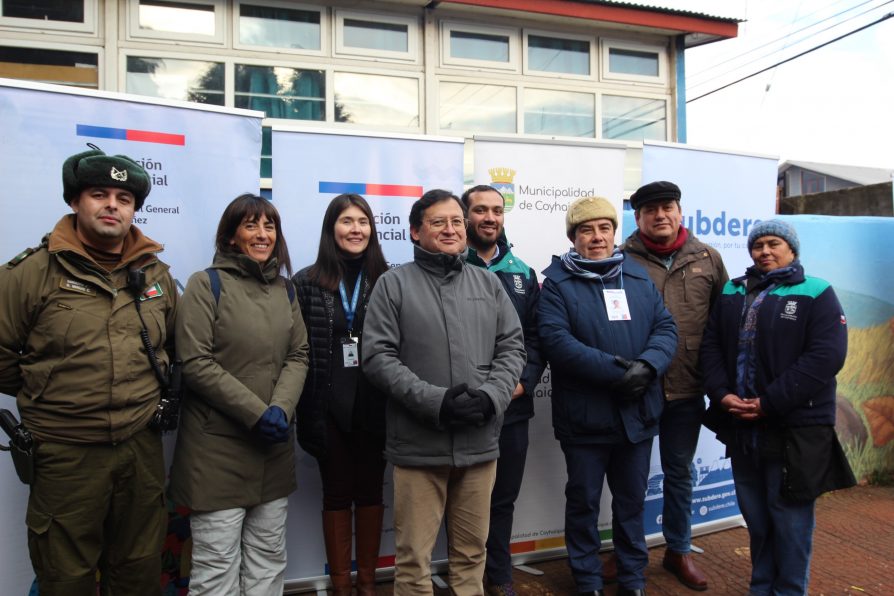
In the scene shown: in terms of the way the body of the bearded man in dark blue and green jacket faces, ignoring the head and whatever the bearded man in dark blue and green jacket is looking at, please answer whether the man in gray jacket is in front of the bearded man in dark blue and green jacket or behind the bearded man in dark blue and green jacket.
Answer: in front

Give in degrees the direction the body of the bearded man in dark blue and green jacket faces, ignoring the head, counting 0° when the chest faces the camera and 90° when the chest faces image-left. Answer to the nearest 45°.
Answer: approximately 0°

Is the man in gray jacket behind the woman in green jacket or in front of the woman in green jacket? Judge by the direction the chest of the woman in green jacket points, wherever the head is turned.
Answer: in front

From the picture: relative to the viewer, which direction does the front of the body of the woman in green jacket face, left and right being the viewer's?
facing the viewer and to the right of the viewer

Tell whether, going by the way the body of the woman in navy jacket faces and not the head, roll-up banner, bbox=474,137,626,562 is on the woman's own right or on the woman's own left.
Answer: on the woman's own right

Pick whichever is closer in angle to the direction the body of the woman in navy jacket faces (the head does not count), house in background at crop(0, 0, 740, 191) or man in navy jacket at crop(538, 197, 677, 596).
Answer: the man in navy jacket

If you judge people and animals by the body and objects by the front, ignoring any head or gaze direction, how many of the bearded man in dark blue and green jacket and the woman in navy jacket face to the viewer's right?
0

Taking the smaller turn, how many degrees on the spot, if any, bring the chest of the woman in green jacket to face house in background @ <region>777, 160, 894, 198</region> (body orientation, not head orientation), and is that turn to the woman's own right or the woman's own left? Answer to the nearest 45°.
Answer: approximately 90° to the woman's own left

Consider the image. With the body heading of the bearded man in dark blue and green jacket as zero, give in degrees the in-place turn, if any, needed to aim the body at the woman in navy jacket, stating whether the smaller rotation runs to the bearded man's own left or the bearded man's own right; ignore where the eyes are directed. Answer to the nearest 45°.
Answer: approximately 90° to the bearded man's own left

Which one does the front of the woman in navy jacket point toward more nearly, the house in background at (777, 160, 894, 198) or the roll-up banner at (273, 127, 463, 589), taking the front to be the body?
the roll-up banner
